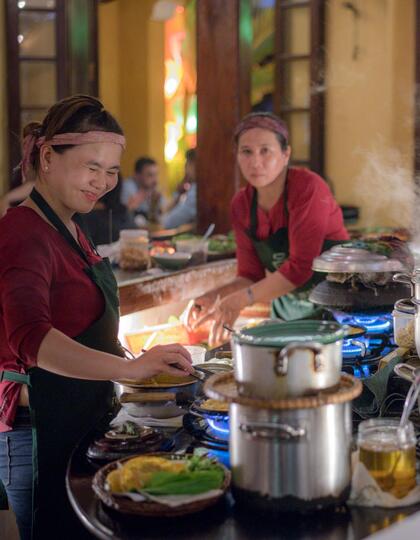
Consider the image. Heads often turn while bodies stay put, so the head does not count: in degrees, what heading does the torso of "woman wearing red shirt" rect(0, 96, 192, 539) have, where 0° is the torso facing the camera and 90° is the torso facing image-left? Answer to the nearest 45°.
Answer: approximately 270°

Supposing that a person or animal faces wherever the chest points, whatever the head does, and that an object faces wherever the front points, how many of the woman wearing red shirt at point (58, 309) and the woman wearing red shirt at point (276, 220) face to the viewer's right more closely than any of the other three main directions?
1

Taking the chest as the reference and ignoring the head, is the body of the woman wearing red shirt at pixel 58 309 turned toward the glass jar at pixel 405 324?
yes

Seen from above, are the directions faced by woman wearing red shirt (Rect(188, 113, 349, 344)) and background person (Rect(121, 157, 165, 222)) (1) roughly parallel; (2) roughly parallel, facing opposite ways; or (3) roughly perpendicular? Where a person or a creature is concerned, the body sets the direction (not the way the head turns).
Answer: roughly perpendicular

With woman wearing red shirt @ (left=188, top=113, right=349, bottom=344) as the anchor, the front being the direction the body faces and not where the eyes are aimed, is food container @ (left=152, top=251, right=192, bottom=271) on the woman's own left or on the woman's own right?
on the woman's own right

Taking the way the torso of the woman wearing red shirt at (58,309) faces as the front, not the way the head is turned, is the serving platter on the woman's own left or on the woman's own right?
on the woman's own right

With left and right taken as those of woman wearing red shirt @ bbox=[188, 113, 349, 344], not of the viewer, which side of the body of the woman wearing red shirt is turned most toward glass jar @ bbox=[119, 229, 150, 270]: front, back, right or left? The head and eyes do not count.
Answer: right

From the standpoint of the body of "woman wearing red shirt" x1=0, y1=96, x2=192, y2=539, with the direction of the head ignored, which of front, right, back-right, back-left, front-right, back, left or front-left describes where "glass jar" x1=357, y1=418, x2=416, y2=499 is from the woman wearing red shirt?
front-right

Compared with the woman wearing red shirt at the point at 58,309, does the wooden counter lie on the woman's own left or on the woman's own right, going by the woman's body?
on the woman's own left

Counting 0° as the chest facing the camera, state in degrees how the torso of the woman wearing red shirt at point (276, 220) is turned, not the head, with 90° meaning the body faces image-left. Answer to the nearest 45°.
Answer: approximately 45°

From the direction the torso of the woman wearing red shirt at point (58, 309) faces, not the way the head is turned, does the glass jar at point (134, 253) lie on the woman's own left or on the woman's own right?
on the woman's own left
